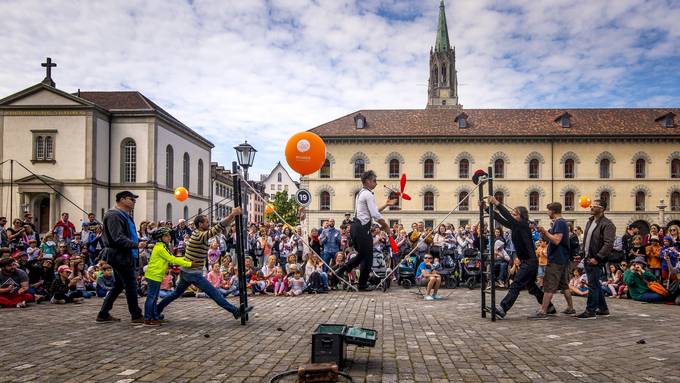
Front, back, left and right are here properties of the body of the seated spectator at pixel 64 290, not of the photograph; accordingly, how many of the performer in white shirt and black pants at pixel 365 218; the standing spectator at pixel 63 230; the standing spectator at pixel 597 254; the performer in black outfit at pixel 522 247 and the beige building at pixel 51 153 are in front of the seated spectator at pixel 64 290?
3

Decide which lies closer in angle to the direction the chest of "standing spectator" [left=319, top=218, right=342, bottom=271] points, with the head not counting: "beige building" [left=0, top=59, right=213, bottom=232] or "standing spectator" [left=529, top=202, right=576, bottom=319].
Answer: the standing spectator

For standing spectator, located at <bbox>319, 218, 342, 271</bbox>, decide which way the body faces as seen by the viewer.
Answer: toward the camera

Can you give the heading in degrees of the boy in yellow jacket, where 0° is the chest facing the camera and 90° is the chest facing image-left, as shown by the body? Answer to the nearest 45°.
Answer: approximately 270°

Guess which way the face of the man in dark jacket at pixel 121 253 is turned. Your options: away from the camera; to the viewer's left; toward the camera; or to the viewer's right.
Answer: to the viewer's right

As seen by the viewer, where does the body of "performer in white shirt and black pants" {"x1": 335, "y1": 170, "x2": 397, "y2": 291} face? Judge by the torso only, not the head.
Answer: to the viewer's right

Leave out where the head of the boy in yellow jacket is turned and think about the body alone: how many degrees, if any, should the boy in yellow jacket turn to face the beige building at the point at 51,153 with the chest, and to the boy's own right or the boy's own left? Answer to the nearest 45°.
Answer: approximately 90° to the boy's own left

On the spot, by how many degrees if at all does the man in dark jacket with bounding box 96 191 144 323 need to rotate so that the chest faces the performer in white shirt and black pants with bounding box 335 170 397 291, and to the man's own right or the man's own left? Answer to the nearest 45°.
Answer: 0° — they already face them

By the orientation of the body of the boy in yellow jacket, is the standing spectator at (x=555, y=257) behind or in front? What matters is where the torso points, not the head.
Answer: in front

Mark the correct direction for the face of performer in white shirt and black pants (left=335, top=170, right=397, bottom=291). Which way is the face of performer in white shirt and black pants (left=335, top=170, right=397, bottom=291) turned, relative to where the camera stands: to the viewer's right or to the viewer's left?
to the viewer's right

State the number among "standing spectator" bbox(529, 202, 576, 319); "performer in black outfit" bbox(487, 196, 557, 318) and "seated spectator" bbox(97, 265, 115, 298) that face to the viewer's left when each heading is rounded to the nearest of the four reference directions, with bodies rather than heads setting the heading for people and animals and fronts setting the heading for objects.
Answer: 2

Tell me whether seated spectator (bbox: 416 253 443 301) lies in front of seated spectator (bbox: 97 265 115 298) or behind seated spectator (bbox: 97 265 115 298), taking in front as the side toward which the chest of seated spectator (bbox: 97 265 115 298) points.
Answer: in front

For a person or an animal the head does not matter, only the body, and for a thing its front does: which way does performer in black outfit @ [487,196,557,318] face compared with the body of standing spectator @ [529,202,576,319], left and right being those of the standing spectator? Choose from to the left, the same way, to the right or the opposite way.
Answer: the same way

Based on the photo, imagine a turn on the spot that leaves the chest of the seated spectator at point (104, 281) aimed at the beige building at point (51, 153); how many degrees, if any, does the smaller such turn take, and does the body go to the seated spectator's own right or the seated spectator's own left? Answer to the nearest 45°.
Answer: approximately 135° to the seated spectator's own left

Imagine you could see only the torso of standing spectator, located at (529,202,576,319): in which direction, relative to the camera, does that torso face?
to the viewer's left
